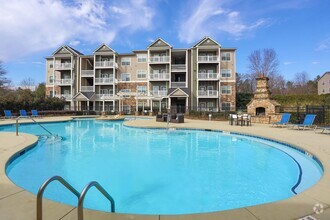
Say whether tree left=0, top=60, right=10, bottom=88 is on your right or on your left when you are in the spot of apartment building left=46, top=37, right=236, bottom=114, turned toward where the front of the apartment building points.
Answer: on your right

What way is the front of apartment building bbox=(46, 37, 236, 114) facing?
toward the camera

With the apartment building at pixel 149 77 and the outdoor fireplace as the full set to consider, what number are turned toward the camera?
2

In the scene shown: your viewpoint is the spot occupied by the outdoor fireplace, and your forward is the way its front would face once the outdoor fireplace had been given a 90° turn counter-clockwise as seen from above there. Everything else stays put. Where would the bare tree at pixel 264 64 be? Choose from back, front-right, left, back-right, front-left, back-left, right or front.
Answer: left

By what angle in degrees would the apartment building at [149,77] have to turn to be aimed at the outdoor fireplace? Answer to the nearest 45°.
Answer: approximately 45° to its left

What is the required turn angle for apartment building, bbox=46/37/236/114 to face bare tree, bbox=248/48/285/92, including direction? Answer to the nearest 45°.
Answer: approximately 90° to its left

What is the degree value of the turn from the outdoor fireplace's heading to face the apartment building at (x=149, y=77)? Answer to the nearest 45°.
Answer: approximately 135° to its right

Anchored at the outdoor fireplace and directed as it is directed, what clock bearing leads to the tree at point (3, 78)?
The tree is roughly at 3 o'clock from the outdoor fireplace.
